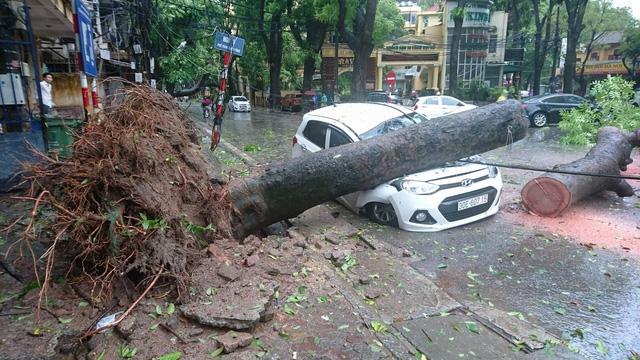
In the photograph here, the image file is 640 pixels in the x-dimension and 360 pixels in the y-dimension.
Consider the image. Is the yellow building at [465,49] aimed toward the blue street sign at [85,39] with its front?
yes

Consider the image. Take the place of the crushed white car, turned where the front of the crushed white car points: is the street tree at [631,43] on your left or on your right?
on your left

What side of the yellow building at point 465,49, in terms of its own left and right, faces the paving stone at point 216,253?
front

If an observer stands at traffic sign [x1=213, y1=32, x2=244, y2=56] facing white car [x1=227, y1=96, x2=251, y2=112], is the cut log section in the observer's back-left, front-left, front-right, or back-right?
back-right

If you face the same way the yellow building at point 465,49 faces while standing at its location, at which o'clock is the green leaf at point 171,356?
The green leaf is roughly at 12 o'clock from the yellow building.

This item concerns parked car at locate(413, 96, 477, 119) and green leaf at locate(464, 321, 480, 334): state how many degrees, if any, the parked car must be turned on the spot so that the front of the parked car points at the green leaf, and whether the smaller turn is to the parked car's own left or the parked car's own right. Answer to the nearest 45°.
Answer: approximately 90° to the parked car's own right

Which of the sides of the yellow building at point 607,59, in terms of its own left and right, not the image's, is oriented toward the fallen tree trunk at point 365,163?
front

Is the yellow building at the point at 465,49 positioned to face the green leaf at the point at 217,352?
yes

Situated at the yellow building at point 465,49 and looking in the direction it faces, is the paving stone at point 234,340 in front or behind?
in front

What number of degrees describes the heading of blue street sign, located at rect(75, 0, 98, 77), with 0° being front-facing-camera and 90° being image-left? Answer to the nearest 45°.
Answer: approximately 315°

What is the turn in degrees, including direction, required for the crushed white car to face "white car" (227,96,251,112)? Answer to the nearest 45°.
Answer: approximately 180°

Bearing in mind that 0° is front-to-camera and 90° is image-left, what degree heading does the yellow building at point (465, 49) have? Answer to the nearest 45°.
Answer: approximately 0°
